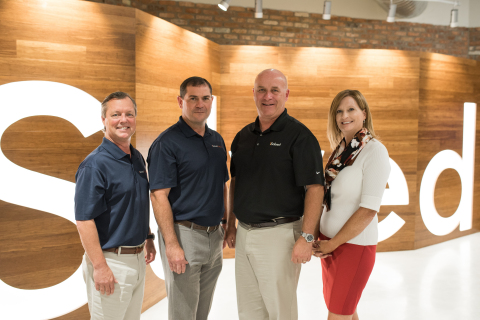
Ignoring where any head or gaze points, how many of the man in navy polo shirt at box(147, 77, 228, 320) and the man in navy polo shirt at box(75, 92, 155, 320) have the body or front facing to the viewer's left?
0

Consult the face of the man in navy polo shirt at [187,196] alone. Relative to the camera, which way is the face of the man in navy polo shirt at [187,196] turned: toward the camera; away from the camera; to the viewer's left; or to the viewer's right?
toward the camera

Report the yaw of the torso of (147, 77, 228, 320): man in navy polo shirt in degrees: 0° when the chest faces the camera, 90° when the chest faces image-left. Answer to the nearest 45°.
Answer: approximately 315°

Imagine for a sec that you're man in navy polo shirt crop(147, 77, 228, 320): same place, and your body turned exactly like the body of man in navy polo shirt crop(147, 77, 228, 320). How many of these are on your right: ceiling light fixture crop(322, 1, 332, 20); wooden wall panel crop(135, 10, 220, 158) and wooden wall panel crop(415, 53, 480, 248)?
0

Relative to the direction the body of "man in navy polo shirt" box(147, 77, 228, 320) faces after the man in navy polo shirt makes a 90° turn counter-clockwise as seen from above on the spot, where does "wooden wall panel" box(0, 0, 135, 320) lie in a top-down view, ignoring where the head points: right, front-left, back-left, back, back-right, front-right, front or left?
left

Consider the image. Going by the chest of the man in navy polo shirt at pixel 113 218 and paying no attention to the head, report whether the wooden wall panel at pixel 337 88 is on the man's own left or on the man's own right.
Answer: on the man's own left

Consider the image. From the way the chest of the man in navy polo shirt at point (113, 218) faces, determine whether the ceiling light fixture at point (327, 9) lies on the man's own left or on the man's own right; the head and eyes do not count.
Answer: on the man's own left

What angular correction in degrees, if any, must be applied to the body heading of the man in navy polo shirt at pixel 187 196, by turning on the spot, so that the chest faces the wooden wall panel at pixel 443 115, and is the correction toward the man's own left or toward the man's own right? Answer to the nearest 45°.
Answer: approximately 90° to the man's own left

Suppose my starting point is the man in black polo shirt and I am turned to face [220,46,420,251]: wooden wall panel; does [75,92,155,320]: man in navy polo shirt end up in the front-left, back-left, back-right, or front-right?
back-left

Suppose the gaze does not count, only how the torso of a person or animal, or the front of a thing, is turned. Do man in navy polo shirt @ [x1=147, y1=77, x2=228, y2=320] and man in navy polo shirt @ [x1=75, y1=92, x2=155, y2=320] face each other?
no

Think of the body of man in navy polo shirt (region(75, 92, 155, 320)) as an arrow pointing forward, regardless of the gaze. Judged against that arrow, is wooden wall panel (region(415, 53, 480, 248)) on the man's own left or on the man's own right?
on the man's own left

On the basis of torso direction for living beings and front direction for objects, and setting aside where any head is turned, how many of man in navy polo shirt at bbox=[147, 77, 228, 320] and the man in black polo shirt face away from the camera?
0
